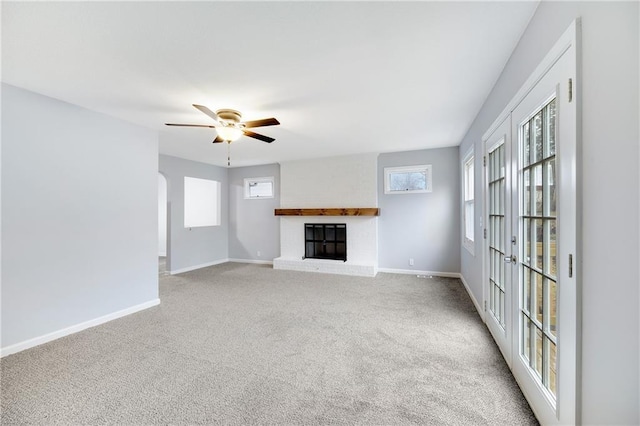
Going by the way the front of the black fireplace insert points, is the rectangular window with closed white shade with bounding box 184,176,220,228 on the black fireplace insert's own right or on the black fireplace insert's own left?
on the black fireplace insert's own right

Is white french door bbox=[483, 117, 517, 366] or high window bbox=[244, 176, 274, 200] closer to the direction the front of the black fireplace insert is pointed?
the white french door

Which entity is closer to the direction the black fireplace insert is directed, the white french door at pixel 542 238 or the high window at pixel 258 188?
the white french door

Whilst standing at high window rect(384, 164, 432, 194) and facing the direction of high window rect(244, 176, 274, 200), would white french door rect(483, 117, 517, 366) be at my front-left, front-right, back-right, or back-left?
back-left

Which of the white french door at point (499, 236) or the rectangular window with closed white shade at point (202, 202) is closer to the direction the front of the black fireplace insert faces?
the white french door

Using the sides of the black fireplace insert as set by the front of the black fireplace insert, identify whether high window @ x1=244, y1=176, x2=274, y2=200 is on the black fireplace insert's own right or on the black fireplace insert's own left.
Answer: on the black fireplace insert's own right

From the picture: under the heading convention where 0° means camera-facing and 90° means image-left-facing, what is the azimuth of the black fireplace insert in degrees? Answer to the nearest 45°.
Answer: approximately 0°

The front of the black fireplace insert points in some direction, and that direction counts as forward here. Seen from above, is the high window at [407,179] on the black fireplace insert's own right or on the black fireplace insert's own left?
on the black fireplace insert's own left

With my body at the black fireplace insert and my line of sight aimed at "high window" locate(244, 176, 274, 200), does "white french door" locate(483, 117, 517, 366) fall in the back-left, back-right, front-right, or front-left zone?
back-left

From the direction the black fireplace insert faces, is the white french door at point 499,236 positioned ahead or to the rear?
ahead

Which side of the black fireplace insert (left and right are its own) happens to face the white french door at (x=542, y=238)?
front
